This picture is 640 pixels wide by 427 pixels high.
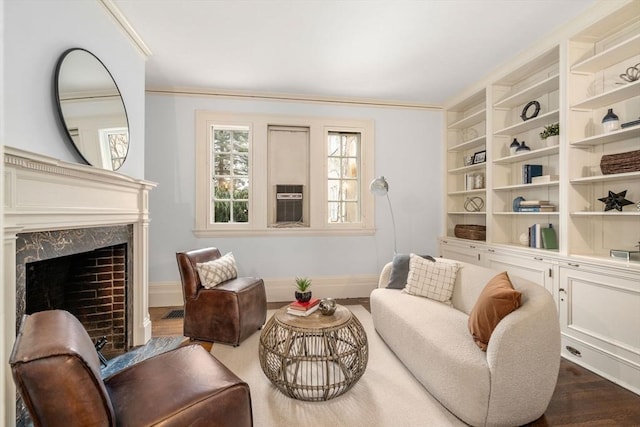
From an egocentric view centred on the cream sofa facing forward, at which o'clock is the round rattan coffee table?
The round rattan coffee table is roughly at 1 o'clock from the cream sofa.

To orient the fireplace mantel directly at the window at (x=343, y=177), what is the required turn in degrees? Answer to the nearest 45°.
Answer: approximately 45° to its left

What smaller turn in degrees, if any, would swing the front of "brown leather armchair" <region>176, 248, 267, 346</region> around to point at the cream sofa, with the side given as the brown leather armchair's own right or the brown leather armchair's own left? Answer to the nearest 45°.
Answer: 0° — it already faces it

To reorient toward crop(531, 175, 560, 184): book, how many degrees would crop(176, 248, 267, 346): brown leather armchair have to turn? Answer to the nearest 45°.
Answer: approximately 45° to its left

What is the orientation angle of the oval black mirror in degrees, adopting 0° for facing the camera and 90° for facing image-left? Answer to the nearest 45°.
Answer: approximately 315°

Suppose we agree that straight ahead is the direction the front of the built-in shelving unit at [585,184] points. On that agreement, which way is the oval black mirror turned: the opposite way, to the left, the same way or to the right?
the opposite way

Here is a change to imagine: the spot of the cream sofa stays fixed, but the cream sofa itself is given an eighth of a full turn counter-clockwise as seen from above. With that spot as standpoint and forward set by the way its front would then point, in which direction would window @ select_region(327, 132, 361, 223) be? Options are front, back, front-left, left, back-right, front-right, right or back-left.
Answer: back-right

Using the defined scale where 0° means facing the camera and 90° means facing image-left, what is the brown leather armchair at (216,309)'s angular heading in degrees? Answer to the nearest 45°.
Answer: approximately 315°

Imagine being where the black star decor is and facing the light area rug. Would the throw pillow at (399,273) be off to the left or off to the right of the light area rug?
right

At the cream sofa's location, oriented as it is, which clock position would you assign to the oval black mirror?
The oval black mirror is roughly at 1 o'clock from the cream sofa.

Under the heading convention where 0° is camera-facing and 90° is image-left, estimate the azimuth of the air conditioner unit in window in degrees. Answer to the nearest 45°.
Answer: approximately 0°

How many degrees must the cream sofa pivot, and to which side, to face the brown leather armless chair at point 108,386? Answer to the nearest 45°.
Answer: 0° — it already faces it
